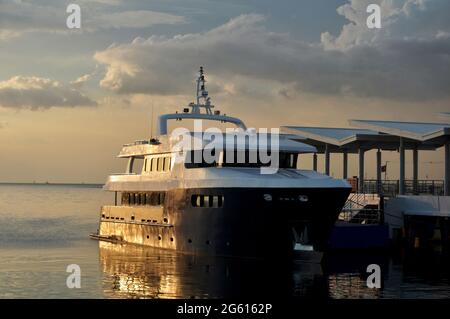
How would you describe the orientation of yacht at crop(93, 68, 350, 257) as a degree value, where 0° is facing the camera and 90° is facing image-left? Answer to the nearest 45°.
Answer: approximately 315°
